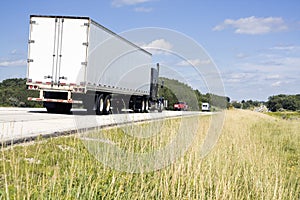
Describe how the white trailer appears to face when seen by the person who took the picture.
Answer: facing away from the viewer and to the right of the viewer
